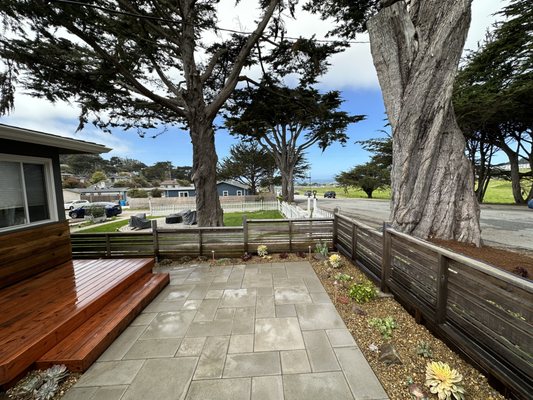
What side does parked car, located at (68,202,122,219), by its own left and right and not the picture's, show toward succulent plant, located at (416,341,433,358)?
left

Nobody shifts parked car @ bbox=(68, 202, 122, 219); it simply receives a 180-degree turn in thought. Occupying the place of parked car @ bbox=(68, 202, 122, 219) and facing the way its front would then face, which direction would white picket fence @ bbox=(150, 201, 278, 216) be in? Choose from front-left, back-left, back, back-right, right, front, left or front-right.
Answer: front-right

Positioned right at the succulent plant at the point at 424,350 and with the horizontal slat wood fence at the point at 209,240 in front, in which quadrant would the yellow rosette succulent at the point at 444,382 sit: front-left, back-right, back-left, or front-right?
back-left

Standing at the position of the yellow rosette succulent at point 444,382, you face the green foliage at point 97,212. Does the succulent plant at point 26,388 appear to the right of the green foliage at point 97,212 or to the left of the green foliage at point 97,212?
left

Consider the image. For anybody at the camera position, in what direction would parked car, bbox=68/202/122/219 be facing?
facing to the left of the viewer

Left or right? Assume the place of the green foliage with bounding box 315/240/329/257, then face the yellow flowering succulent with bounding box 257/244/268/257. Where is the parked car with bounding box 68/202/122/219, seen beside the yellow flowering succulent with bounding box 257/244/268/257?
right

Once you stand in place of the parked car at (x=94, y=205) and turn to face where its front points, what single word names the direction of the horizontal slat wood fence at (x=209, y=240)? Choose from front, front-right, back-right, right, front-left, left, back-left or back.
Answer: left
